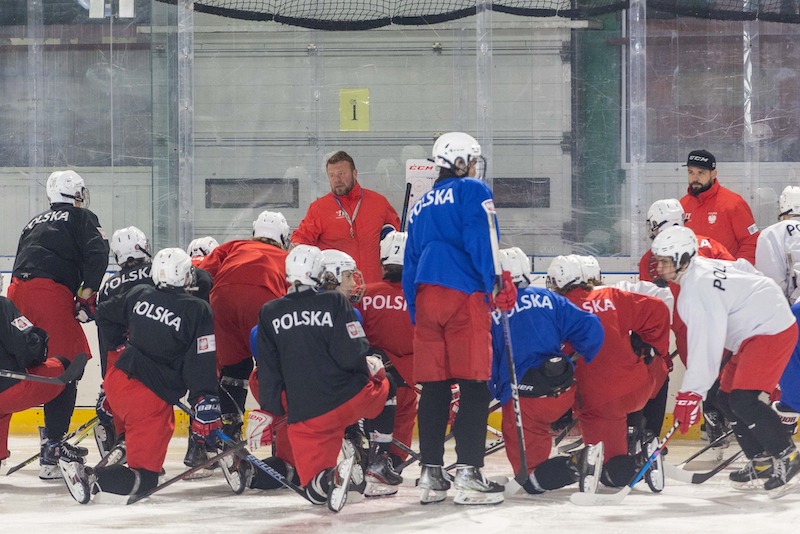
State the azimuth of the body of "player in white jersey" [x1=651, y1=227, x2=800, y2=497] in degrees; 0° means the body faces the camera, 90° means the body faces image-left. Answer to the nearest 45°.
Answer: approximately 90°

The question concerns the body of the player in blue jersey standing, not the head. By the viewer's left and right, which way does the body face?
facing away from the viewer and to the right of the viewer

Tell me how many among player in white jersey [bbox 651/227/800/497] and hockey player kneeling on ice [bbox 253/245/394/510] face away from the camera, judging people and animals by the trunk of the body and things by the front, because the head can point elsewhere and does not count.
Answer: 1

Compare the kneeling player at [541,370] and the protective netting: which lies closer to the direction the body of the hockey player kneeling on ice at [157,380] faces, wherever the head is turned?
the protective netting

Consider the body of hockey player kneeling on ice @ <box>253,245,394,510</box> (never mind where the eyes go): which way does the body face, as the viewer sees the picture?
away from the camera

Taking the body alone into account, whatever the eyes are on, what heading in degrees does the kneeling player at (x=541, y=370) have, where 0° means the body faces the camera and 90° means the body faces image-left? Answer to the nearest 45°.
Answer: approximately 135°

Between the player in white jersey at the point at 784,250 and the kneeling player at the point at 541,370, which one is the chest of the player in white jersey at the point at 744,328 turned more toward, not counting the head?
the kneeling player
